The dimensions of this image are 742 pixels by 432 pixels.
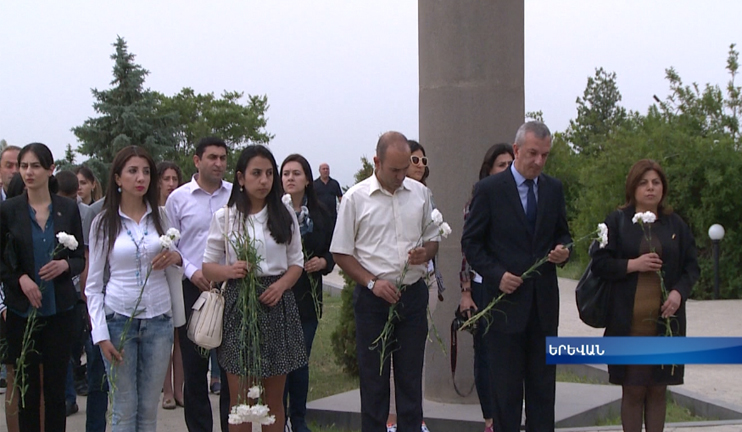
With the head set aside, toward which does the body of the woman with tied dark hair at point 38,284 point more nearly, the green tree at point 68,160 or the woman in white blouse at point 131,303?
the woman in white blouse

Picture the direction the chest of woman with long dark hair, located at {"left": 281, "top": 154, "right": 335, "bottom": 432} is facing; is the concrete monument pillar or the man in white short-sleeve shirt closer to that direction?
the man in white short-sleeve shirt

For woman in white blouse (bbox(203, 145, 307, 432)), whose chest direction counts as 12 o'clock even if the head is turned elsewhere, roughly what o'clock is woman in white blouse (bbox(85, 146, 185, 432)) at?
woman in white blouse (bbox(85, 146, 185, 432)) is roughly at 3 o'clock from woman in white blouse (bbox(203, 145, 307, 432)).

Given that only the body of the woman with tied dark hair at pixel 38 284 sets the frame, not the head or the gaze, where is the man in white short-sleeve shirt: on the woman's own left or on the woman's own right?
on the woman's own left

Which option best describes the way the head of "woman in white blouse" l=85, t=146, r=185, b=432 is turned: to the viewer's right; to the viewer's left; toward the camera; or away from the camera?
toward the camera

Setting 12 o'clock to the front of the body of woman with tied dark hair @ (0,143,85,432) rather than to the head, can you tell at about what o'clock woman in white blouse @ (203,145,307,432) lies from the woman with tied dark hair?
The woman in white blouse is roughly at 10 o'clock from the woman with tied dark hair.

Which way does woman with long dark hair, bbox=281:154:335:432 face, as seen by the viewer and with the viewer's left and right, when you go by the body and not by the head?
facing the viewer and to the left of the viewer

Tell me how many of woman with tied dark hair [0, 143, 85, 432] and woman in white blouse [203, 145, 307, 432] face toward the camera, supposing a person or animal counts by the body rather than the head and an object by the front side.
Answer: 2

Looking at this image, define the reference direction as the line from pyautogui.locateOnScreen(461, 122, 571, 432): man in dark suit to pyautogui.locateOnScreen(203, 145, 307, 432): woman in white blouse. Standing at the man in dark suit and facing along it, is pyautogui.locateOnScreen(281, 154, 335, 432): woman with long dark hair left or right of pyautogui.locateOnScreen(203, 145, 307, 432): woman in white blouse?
right

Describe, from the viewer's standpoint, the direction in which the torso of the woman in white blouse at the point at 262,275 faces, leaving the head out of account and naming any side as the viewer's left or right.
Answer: facing the viewer

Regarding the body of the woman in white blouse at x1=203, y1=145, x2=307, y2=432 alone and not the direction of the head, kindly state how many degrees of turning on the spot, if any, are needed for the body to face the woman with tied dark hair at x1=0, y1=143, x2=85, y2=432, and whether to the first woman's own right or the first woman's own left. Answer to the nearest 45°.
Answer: approximately 90° to the first woman's own right

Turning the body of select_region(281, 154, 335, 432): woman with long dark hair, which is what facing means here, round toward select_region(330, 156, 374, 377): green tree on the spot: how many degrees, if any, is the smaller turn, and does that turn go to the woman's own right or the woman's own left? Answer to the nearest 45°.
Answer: approximately 135° to the woman's own right

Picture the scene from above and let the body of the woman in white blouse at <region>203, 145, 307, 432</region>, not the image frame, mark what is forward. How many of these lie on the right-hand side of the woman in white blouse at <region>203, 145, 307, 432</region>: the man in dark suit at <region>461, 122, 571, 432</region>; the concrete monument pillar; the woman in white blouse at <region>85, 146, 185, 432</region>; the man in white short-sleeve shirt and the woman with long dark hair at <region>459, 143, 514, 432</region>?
1

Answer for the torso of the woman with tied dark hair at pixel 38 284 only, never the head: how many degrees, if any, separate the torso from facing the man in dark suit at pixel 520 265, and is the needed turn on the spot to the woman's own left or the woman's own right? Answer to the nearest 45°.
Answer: approximately 45° to the woman's own left

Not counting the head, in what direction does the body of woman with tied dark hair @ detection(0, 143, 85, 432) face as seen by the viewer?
toward the camera

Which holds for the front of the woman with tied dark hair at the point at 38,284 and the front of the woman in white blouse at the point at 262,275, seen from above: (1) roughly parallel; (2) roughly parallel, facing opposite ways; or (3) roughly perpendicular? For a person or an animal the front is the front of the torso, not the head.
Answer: roughly parallel
